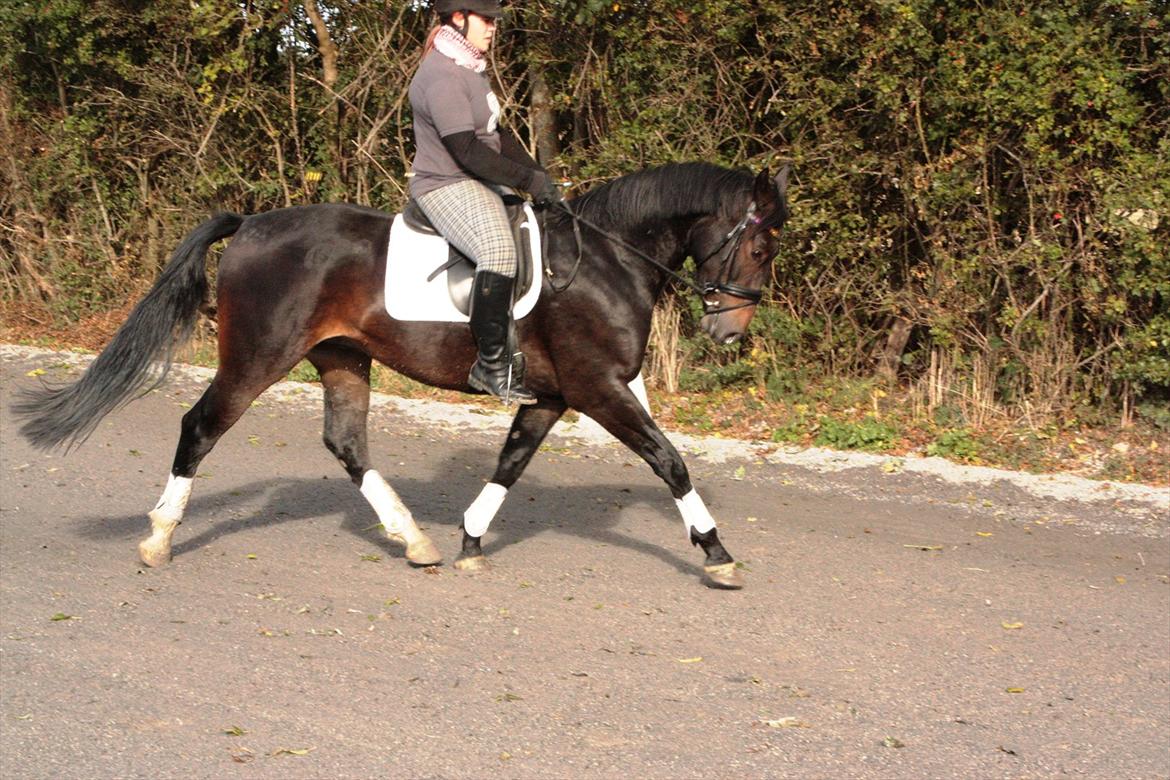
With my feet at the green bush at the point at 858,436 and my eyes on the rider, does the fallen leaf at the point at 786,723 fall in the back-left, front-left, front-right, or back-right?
front-left

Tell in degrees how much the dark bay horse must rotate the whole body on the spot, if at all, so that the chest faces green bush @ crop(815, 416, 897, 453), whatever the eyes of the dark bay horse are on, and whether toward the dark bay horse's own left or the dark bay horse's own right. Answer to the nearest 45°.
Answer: approximately 45° to the dark bay horse's own left

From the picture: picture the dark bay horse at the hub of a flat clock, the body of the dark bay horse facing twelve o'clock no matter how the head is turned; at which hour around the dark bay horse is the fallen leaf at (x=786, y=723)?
The fallen leaf is roughly at 2 o'clock from the dark bay horse.

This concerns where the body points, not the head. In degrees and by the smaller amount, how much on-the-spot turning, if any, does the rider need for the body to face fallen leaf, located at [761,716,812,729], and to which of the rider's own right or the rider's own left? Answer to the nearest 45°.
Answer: approximately 45° to the rider's own right

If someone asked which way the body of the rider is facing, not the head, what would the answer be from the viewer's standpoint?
to the viewer's right

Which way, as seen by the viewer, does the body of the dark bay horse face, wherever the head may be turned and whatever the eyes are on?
to the viewer's right

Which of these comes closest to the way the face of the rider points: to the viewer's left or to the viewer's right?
to the viewer's right

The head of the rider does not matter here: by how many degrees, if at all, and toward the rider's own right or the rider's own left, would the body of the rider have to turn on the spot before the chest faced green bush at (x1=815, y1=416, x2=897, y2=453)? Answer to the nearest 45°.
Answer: approximately 45° to the rider's own left
